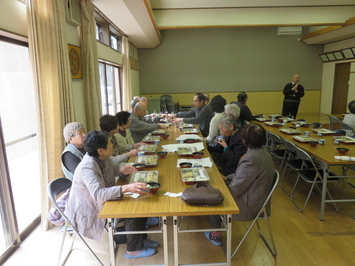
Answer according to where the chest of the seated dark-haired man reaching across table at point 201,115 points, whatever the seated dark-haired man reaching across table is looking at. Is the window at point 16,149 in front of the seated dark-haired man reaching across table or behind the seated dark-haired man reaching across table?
in front

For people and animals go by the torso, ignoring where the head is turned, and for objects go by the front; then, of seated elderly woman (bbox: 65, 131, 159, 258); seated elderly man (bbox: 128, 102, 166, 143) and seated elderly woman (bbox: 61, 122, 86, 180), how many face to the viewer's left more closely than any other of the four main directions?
0

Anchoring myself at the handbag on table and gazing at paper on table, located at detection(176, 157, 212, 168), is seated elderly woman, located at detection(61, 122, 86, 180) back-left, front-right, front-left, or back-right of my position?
front-left

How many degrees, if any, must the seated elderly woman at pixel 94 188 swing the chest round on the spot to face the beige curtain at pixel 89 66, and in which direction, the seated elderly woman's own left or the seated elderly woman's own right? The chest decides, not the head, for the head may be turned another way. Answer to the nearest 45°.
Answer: approximately 90° to the seated elderly woman's own left

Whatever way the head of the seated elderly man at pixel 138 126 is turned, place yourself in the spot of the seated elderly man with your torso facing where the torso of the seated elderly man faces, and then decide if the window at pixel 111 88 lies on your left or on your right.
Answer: on your left

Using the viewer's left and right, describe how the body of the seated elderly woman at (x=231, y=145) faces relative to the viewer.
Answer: facing to the left of the viewer

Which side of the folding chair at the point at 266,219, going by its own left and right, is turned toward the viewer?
left

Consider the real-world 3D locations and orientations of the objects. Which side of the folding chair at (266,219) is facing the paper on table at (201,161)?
front

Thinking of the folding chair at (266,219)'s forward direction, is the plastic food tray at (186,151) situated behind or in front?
in front

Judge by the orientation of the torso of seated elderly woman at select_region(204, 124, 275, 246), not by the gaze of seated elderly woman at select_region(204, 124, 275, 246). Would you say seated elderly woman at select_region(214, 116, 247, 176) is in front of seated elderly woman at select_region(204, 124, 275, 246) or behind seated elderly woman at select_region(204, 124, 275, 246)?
in front

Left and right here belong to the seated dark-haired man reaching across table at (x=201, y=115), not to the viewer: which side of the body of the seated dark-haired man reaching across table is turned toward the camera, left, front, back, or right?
left

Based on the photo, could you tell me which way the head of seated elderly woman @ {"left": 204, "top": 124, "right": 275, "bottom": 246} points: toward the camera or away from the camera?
away from the camera

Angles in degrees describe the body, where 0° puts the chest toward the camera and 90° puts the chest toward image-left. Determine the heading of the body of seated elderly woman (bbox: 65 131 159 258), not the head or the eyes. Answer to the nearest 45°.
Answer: approximately 270°

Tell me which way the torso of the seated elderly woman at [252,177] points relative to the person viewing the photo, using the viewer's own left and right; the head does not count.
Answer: facing away from the viewer and to the left of the viewer

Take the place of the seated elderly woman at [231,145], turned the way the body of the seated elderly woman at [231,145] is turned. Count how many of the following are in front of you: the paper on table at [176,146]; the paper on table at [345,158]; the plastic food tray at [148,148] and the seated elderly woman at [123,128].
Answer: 3
